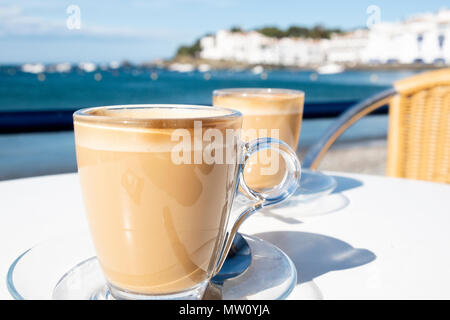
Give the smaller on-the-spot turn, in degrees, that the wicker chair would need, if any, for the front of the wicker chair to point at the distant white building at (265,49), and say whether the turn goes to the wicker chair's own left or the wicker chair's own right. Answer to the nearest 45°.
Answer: approximately 135° to the wicker chair's own right

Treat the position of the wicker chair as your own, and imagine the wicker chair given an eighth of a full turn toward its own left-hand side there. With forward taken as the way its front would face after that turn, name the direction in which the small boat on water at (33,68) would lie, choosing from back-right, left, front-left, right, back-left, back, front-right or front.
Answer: back-right

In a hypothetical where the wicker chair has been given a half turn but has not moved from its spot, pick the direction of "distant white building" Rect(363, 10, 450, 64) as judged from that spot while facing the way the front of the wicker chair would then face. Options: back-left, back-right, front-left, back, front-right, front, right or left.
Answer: front-left

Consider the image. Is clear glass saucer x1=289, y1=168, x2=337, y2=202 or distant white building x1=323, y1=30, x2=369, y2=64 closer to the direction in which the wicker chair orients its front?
the clear glass saucer

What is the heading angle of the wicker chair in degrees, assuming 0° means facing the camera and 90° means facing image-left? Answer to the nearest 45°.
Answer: approximately 45°

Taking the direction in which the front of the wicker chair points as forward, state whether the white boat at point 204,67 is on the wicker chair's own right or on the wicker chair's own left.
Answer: on the wicker chair's own right

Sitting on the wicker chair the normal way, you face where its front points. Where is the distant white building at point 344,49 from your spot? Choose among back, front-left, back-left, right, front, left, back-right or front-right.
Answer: back-right

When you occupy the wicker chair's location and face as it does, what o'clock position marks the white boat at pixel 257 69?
The white boat is roughly at 4 o'clock from the wicker chair.

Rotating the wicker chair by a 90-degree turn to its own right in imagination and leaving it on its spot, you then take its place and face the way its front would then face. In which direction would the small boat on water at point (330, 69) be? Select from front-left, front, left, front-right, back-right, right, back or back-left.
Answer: front-right

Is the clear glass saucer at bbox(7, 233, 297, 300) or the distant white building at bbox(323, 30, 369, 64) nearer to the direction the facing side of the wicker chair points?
the clear glass saucer

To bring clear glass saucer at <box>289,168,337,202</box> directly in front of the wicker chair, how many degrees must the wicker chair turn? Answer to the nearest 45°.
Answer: approximately 45° to its left

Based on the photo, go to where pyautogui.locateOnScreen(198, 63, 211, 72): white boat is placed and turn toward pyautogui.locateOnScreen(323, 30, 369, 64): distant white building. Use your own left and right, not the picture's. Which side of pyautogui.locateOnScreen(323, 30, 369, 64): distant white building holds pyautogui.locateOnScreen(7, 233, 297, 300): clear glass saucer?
right
